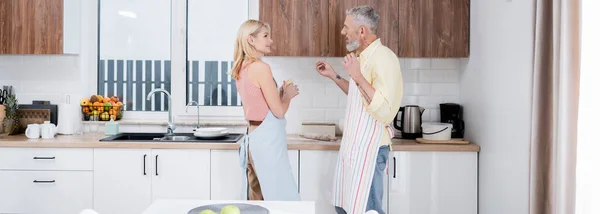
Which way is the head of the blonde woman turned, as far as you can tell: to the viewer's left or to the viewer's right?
to the viewer's right

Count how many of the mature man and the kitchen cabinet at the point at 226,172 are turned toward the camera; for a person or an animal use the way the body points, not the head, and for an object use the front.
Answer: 1

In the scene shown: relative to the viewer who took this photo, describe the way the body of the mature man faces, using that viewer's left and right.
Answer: facing to the left of the viewer

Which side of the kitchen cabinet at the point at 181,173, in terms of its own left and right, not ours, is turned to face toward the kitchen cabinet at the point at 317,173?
left

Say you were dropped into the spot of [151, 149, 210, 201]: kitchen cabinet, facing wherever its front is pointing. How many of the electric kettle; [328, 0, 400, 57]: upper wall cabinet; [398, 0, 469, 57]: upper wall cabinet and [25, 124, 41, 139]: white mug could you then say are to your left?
3

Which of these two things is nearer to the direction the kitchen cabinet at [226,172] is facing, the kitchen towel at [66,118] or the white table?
the white table

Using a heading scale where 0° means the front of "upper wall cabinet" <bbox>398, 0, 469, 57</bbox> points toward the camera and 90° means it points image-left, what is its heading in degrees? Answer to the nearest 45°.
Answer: approximately 0°

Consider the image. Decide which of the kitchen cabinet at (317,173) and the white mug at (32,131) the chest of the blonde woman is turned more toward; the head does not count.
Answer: the kitchen cabinet

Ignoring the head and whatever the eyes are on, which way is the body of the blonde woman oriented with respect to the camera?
to the viewer's right
